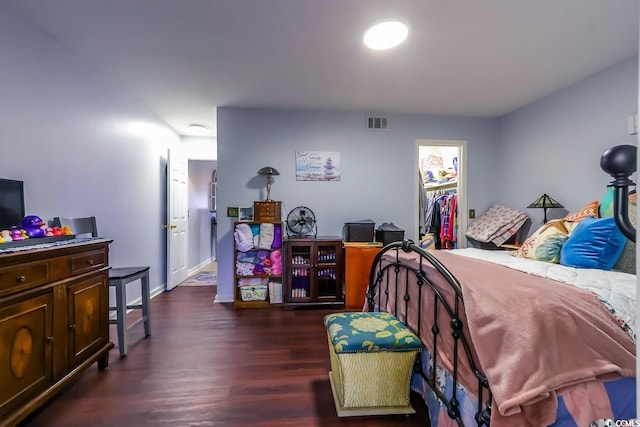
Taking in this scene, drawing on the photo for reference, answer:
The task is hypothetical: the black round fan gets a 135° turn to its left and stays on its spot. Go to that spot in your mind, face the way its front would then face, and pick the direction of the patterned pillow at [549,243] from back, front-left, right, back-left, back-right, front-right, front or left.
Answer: right

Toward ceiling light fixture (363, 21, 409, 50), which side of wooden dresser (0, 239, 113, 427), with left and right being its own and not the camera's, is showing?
front

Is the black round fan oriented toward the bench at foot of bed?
yes

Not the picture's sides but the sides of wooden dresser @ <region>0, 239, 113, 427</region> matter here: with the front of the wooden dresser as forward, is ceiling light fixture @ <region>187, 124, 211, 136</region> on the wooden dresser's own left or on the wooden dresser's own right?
on the wooden dresser's own left

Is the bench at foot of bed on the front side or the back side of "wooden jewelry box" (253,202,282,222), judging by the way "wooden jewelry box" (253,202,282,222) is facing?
on the front side

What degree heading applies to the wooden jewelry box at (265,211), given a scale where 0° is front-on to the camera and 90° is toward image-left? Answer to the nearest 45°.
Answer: approximately 0°

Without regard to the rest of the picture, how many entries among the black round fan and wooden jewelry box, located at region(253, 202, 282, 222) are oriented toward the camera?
2

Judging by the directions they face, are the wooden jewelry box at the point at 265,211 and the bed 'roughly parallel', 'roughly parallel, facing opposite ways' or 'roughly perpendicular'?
roughly perpendicular

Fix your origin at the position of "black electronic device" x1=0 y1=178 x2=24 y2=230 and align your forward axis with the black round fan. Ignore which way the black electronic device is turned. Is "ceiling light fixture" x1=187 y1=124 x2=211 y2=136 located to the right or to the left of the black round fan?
left

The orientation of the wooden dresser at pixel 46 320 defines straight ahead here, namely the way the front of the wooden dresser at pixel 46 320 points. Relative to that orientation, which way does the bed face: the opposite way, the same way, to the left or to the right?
the opposite way

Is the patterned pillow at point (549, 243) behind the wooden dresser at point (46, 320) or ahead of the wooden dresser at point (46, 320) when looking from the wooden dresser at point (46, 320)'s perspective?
ahead

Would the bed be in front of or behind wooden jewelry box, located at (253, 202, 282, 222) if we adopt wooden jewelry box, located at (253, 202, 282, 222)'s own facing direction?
in front
